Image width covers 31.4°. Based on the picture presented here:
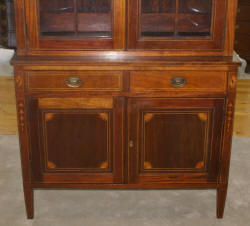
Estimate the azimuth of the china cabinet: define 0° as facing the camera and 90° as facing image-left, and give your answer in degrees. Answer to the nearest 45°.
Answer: approximately 0°
